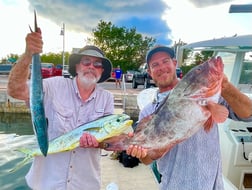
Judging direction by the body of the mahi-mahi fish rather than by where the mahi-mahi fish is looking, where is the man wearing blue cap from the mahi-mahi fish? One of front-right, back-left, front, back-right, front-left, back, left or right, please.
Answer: front-right

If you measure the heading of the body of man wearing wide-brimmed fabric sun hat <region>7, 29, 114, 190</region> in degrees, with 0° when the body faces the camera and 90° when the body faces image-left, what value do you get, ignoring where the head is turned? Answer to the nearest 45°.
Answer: approximately 0°

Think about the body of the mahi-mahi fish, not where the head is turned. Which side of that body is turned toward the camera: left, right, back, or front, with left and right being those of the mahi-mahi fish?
right

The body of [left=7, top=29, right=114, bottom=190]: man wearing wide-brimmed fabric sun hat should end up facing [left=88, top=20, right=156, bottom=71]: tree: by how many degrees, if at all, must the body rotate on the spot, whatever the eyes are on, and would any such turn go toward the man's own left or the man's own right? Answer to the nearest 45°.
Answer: approximately 180°

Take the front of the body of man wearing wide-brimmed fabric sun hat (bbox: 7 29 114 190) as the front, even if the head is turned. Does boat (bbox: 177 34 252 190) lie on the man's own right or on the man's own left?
on the man's own left

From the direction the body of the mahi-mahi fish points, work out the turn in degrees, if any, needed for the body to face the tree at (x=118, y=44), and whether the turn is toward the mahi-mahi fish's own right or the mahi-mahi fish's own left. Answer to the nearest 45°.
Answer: approximately 90° to the mahi-mahi fish's own left

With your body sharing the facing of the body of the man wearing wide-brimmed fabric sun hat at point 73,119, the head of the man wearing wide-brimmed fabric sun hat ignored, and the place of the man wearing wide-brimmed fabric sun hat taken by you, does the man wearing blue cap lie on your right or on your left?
on your left
